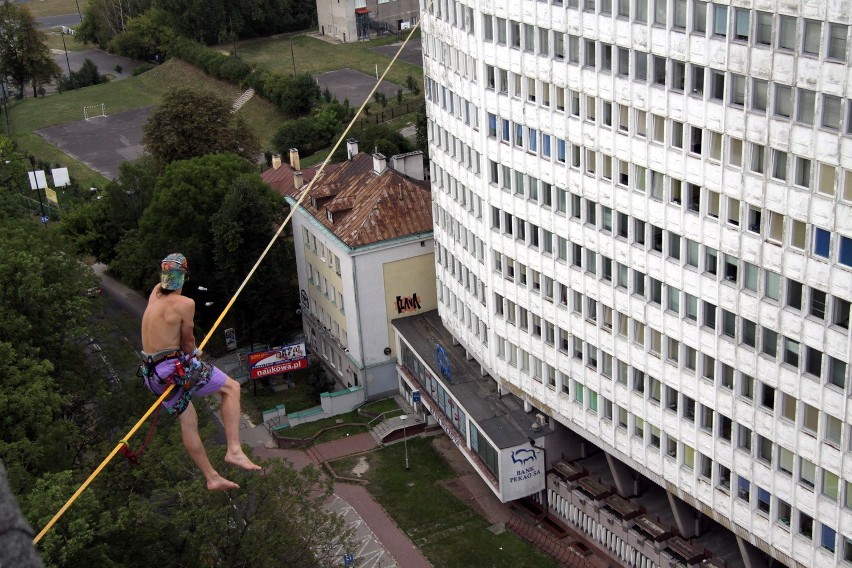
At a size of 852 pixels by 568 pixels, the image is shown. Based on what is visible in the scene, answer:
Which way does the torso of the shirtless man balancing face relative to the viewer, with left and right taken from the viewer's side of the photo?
facing away from the viewer and to the right of the viewer
